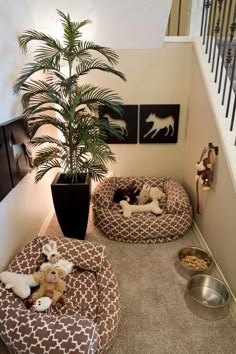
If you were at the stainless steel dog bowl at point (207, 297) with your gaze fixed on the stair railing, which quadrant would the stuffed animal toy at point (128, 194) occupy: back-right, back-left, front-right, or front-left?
front-left

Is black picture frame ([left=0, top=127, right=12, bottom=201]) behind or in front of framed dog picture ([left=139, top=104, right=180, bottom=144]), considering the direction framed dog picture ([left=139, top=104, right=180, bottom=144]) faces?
in front

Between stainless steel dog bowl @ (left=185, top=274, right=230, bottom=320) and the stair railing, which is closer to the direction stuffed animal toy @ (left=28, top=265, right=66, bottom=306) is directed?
the stainless steel dog bowl

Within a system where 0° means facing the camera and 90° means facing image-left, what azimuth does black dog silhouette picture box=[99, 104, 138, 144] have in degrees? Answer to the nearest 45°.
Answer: approximately 0°

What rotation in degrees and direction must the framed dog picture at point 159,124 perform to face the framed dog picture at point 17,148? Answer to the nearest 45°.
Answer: approximately 45° to its right

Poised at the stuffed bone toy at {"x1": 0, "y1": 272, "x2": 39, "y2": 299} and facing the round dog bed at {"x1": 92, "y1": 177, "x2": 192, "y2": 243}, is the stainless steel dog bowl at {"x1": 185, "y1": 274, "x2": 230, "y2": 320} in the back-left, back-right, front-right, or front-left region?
front-right

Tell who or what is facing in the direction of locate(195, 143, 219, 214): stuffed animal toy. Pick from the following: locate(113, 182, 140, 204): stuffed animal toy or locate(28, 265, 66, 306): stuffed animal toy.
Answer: locate(113, 182, 140, 204): stuffed animal toy

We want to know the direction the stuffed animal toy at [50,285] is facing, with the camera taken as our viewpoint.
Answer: facing the viewer

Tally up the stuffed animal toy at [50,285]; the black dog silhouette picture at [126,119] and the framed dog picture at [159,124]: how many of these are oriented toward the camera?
3

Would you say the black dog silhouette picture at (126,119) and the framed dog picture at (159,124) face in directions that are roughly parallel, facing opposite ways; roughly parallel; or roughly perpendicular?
roughly parallel

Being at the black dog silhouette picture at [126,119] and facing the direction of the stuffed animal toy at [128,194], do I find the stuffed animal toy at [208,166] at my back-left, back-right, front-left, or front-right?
front-left
